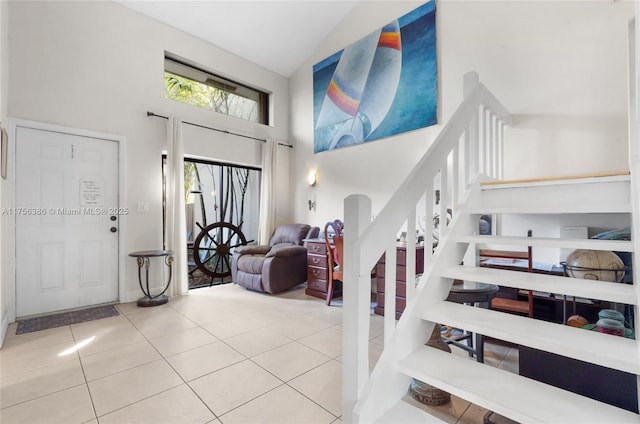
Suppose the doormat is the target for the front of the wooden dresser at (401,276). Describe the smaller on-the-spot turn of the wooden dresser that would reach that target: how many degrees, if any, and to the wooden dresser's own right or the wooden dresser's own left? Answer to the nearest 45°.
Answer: approximately 45° to the wooden dresser's own right

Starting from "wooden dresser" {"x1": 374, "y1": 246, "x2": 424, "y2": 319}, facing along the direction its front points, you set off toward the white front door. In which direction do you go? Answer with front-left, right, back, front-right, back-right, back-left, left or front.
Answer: front-right

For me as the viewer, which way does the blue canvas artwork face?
facing the viewer and to the left of the viewer

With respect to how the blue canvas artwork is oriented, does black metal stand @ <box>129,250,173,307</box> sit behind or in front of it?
in front
